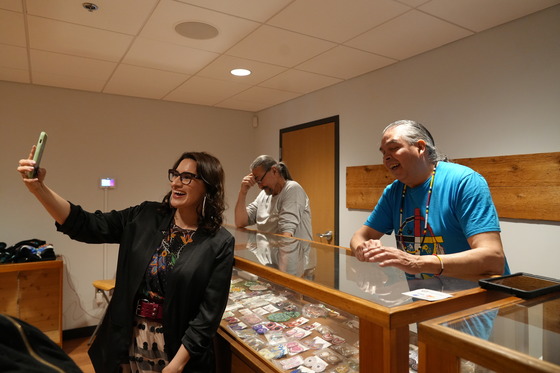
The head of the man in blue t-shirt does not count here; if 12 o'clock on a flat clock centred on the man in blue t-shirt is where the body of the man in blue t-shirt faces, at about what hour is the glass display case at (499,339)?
The glass display case is roughly at 10 o'clock from the man in blue t-shirt.

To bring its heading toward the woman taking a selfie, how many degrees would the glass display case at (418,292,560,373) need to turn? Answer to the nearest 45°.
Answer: approximately 45° to its right

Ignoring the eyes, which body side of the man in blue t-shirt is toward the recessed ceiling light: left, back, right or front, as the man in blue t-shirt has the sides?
right

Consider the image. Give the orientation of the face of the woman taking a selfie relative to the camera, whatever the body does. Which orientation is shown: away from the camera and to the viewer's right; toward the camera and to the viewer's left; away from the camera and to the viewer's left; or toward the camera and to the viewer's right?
toward the camera and to the viewer's left

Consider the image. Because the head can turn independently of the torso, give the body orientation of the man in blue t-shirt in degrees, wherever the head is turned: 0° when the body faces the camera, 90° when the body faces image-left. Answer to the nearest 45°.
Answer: approximately 45°

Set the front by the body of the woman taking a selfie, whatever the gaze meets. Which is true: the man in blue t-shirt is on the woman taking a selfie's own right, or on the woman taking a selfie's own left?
on the woman taking a selfie's own left

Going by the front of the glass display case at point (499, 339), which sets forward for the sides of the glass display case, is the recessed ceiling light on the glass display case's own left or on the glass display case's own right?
on the glass display case's own right

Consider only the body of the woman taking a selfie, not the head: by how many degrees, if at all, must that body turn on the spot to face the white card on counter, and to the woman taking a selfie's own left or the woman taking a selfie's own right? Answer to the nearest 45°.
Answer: approximately 90° to the woman taking a selfie's own left

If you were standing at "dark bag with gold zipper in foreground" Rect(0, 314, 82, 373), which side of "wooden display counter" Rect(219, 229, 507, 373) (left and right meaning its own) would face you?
front

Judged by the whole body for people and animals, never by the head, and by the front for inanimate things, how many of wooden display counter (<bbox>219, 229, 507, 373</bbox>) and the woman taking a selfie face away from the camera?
0

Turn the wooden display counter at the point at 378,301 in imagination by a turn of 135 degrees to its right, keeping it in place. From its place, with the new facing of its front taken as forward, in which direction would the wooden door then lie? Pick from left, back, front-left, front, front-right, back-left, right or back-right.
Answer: front

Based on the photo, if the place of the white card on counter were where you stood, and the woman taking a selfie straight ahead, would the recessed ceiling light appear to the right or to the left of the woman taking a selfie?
right

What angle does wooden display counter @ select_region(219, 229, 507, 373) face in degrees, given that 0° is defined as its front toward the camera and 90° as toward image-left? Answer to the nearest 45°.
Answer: approximately 45°

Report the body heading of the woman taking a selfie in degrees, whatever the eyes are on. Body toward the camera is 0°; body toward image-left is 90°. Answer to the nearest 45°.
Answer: approximately 45°

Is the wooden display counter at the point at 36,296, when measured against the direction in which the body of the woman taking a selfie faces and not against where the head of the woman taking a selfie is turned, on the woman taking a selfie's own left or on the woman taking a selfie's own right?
on the woman taking a selfie's own right
